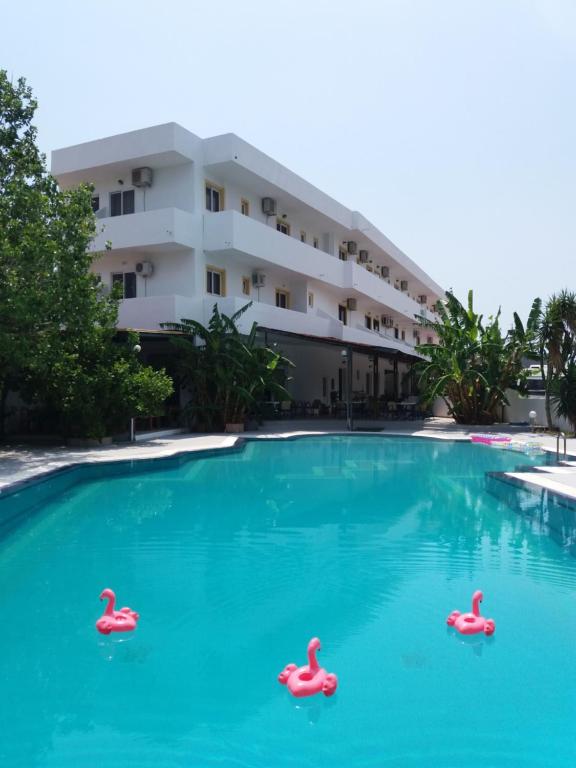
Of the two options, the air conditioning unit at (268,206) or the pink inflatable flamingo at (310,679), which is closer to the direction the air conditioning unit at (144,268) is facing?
the pink inflatable flamingo

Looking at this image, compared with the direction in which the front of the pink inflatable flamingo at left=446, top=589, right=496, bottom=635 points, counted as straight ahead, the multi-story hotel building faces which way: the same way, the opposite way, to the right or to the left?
to the right

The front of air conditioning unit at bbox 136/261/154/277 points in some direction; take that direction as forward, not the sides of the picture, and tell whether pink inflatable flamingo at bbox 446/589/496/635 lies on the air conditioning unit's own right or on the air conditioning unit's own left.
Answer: on the air conditioning unit's own left

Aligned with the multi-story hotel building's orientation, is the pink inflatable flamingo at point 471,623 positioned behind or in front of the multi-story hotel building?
in front

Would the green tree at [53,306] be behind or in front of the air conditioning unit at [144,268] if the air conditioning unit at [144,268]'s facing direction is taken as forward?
in front

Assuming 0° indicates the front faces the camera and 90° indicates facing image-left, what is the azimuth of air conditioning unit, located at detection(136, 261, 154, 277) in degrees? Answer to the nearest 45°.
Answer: approximately 45°
